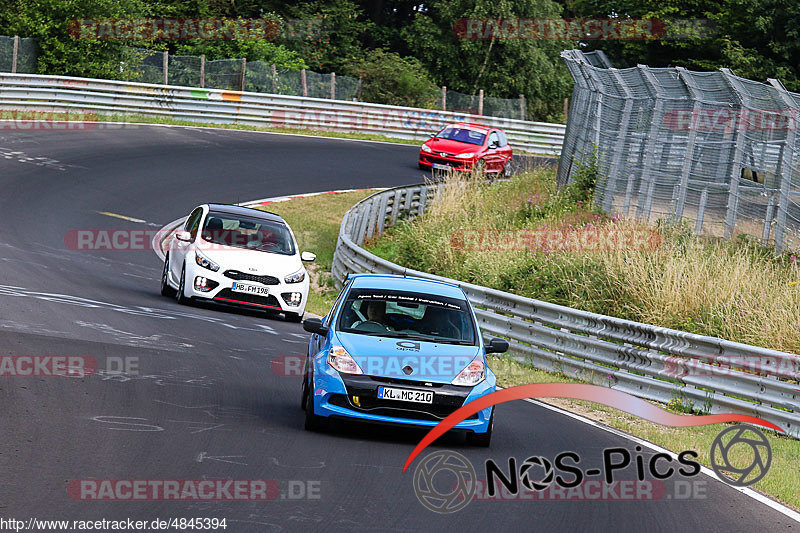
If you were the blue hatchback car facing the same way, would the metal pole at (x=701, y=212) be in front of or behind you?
behind

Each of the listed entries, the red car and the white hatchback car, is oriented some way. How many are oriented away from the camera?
0

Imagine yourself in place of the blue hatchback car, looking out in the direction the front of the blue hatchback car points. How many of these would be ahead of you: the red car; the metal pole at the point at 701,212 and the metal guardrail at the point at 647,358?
0

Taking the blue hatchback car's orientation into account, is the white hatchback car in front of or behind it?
behind

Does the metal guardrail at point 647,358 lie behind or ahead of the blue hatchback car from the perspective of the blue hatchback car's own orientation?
behind

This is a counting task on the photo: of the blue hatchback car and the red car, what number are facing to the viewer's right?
0

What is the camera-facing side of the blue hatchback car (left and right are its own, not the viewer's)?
front

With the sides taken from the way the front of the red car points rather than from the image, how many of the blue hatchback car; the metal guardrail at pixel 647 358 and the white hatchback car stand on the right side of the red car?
0

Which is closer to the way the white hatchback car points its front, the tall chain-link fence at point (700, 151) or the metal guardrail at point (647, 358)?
the metal guardrail

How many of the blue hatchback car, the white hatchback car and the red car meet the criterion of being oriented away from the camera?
0

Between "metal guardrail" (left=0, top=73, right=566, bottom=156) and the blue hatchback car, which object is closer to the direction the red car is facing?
the blue hatchback car

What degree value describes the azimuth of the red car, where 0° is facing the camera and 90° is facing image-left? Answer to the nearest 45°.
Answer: approximately 45°

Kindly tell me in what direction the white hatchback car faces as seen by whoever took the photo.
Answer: facing the viewer and to the right of the viewer

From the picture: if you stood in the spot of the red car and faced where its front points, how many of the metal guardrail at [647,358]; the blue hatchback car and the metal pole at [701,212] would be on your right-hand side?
0

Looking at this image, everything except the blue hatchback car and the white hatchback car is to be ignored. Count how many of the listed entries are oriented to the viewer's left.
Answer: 0
